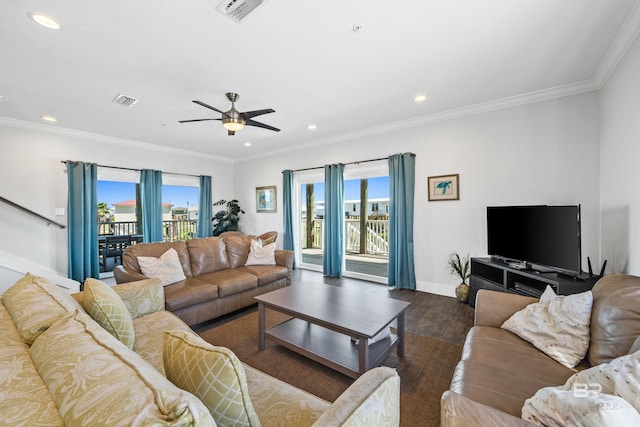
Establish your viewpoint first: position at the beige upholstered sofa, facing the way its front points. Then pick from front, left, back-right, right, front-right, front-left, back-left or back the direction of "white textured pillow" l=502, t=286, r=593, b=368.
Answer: front-right

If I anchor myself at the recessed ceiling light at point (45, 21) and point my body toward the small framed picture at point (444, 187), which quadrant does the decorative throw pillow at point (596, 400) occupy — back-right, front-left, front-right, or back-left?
front-right

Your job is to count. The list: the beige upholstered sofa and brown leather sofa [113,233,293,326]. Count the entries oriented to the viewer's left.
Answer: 0

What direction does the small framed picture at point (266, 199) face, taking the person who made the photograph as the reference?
facing the viewer and to the left of the viewer

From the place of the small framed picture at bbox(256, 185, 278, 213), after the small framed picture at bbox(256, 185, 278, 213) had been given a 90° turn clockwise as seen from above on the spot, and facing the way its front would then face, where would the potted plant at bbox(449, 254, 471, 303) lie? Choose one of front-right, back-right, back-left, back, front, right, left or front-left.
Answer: back

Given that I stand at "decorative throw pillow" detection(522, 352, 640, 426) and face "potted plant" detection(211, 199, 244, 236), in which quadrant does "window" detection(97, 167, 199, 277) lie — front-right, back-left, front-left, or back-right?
front-left

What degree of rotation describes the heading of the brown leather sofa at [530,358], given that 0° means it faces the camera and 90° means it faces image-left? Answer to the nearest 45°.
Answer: approximately 90°

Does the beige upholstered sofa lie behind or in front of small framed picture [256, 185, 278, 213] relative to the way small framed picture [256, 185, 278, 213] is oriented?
in front

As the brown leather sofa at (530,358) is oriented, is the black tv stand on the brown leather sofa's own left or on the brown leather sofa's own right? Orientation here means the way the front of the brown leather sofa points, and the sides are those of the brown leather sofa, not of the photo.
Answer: on the brown leather sofa's own right

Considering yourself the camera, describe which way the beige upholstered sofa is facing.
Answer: facing away from the viewer and to the right of the viewer

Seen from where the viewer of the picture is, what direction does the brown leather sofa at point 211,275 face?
facing the viewer and to the right of the viewer

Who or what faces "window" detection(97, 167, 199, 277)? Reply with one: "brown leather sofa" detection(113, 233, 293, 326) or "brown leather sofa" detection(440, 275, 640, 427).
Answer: "brown leather sofa" detection(440, 275, 640, 427)

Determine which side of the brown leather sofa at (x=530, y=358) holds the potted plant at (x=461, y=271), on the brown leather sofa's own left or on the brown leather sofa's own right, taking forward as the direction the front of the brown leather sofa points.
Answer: on the brown leather sofa's own right

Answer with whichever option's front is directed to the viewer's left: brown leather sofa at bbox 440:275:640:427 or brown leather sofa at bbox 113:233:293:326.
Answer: brown leather sofa at bbox 440:275:640:427

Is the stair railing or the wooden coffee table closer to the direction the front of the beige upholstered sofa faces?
the wooden coffee table

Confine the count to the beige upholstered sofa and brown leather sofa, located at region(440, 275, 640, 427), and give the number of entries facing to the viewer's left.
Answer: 1
